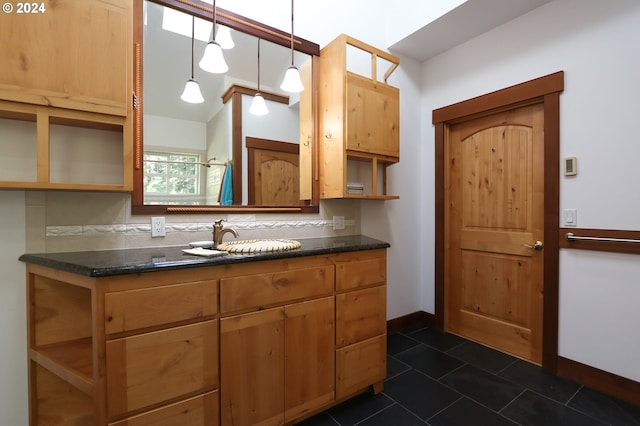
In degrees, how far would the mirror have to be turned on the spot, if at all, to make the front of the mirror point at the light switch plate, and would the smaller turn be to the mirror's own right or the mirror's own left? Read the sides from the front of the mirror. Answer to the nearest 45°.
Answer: approximately 45° to the mirror's own left

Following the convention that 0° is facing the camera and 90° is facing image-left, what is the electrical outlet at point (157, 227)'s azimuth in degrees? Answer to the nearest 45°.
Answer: approximately 315°

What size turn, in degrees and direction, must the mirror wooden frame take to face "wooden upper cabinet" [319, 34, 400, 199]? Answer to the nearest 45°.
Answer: approximately 45° to its left

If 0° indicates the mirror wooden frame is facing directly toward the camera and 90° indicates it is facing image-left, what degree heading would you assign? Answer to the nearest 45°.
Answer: approximately 315°

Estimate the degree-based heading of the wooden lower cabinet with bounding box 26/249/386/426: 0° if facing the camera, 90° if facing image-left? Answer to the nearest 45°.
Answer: approximately 315°

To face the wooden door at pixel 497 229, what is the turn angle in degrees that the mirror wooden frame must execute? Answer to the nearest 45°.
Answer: approximately 45° to its left

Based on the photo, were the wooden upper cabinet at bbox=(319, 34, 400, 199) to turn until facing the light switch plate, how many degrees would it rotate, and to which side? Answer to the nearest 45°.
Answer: approximately 45° to its left

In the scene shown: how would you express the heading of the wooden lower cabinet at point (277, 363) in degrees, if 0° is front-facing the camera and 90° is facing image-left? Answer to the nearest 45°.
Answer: approximately 315°
